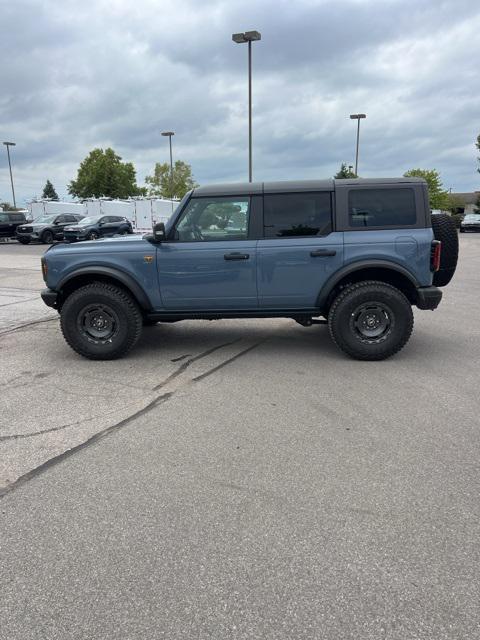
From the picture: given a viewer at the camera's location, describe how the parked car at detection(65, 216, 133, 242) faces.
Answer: facing the viewer and to the left of the viewer

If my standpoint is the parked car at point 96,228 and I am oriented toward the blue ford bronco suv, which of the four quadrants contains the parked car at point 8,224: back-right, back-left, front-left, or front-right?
back-right

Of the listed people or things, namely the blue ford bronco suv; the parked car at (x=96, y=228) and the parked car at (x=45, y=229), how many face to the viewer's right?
0

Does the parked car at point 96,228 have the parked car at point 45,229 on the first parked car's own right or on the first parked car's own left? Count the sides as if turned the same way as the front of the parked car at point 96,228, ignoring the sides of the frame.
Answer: on the first parked car's own right

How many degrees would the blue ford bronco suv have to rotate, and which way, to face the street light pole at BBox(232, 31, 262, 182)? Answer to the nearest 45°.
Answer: approximately 90° to its right

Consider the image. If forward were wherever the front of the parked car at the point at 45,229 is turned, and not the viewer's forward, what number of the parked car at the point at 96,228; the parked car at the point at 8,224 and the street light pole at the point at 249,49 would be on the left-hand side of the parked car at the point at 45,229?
2

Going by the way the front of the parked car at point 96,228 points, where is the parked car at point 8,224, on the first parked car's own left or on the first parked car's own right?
on the first parked car's own right

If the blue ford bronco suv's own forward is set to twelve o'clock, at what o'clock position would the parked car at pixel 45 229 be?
The parked car is roughly at 2 o'clock from the blue ford bronco suv.

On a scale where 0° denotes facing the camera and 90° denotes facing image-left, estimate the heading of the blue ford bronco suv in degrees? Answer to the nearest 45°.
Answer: approximately 90°

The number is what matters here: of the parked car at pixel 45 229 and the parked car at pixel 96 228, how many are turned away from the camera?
0

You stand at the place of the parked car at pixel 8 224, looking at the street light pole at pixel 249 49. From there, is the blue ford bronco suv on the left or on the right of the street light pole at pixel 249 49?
right

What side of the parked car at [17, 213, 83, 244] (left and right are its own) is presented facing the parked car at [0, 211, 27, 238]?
right
